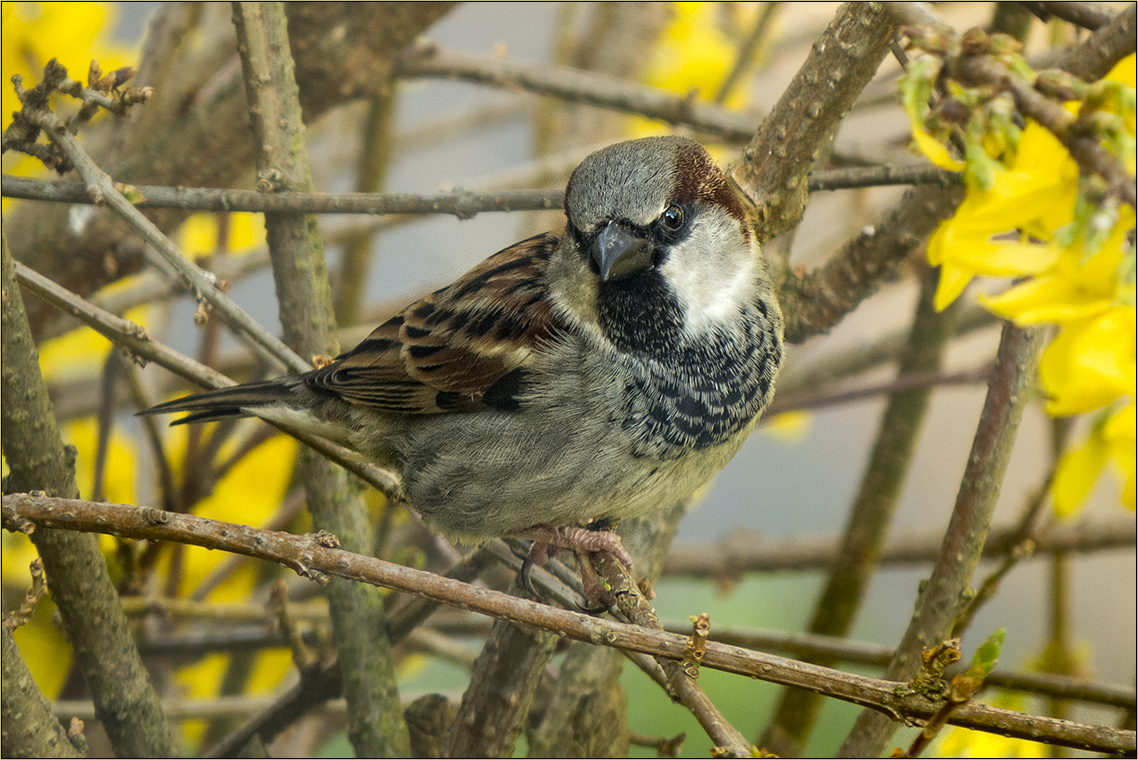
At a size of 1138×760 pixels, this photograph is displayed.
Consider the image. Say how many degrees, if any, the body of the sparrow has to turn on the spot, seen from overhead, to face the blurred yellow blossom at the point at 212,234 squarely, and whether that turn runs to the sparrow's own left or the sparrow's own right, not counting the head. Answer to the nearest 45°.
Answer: approximately 180°

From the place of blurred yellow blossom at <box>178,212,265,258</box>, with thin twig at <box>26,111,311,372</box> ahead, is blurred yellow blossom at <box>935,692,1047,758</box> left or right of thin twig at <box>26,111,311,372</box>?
left

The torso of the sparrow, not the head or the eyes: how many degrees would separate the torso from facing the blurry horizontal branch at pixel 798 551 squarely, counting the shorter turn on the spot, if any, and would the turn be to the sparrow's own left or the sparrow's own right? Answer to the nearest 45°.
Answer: approximately 90° to the sparrow's own left
